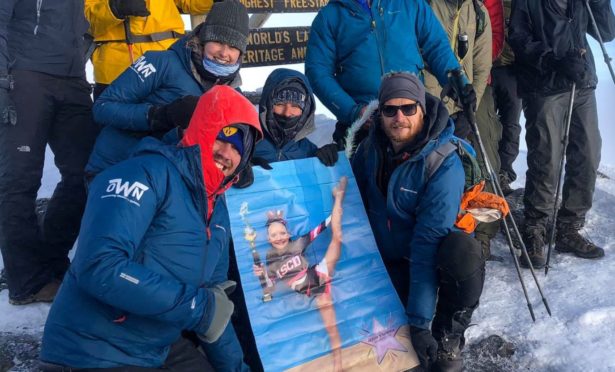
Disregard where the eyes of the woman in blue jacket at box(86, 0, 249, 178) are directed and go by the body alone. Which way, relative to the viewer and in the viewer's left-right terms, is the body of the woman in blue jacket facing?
facing the viewer and to the right of the viewer

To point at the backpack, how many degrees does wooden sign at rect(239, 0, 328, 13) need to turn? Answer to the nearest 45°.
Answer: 0° — it already faces it

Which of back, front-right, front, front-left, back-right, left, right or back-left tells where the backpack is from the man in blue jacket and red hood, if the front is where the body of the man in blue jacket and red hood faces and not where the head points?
front-left

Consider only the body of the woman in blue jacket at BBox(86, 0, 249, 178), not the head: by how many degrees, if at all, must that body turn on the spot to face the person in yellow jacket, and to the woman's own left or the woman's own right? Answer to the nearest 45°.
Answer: approximately 135° to the woman's own left

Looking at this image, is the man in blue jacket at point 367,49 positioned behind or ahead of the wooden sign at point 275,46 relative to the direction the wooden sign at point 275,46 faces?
ahead

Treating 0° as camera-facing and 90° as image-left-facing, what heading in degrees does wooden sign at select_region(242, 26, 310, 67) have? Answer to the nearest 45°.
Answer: approximately 0°

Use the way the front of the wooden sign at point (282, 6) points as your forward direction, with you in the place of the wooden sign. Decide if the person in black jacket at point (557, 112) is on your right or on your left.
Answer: on your left

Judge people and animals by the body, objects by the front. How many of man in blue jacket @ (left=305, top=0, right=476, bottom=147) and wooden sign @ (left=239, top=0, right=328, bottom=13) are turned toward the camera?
2
